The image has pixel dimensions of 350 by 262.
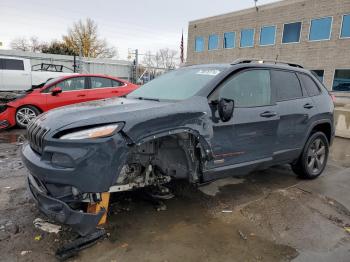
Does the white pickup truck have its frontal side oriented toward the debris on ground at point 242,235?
no

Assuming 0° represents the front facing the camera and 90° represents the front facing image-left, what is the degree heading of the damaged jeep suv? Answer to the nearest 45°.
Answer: approximately 45°

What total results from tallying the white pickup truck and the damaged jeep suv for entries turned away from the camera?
0

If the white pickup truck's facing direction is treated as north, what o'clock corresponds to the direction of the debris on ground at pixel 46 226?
The debris on ground is roughly at 9 o'clock from the white pickup truck.

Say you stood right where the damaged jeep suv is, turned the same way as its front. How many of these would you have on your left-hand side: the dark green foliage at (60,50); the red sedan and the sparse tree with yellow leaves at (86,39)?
0

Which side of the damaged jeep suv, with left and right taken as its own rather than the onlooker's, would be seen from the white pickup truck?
right

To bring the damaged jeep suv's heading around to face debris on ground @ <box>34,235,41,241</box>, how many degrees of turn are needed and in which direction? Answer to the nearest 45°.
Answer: approximately 45° to its right

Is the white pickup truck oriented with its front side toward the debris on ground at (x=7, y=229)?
no

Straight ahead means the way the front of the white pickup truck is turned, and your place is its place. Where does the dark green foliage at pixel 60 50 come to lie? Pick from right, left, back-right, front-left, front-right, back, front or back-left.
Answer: right

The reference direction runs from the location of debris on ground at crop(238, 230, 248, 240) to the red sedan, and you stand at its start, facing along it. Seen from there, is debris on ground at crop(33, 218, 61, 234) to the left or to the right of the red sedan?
left

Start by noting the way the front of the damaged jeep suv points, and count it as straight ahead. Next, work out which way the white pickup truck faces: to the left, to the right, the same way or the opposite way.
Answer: the same way

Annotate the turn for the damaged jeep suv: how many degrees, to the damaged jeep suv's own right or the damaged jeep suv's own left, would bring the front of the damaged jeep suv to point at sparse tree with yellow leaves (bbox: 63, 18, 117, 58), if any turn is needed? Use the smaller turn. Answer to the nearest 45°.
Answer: approximately 135° to the damaged jeep suv's own right

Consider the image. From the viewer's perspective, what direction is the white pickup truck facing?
to the viewer's left
